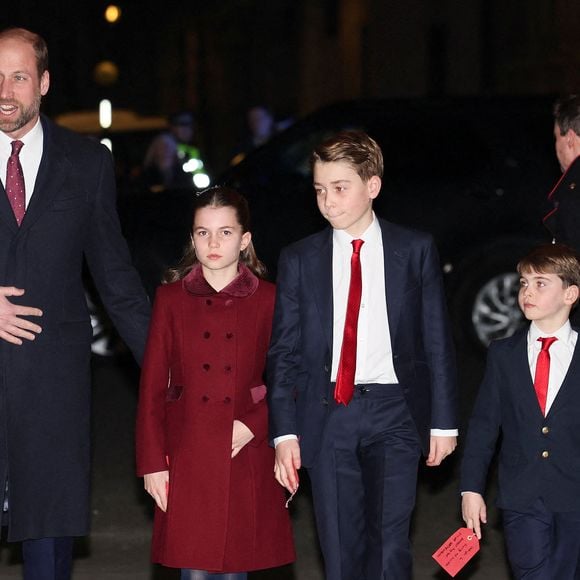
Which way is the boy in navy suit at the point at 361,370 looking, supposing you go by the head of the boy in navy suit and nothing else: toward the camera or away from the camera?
toward the camera

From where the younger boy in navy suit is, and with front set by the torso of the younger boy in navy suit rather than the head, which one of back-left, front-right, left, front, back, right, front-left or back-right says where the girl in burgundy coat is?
front-right

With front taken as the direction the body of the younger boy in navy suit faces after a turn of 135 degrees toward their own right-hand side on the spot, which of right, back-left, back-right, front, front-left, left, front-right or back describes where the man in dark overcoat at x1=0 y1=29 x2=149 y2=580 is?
left

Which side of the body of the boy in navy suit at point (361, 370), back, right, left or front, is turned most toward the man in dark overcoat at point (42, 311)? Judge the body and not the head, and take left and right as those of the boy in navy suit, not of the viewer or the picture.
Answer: right

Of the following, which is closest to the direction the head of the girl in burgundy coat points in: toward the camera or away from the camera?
toward the camera

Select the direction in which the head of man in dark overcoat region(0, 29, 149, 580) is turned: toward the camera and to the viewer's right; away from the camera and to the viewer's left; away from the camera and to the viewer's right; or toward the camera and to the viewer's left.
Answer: toward the camera and to the viewer's left

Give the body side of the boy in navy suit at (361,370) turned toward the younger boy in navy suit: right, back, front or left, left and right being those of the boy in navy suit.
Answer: left

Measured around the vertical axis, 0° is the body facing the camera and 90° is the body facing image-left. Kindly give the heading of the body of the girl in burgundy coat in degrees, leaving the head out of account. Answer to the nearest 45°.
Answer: approximately 0°

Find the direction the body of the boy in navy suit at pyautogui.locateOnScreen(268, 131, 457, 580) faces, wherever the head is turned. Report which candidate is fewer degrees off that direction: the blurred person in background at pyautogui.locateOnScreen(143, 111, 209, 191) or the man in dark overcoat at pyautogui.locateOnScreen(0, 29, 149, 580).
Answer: the man in dark overcoat

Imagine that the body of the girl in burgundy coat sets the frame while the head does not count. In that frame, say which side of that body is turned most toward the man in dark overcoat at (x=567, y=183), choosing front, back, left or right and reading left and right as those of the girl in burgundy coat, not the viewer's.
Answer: left

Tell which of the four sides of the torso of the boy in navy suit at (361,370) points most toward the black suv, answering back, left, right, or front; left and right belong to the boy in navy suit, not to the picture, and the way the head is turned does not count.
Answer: back

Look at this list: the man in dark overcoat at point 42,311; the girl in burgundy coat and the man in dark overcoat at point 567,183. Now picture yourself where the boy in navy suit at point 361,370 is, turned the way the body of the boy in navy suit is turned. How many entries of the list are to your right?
2

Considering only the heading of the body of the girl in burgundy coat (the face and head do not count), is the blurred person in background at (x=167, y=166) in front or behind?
behind

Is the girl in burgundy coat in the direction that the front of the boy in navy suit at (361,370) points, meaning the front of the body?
no

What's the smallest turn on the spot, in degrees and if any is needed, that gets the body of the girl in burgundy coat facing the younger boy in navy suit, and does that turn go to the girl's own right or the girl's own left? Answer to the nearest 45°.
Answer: approximately 90° to the girl's own left

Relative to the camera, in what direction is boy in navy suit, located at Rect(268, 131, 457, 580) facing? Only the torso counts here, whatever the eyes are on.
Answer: toward the camera
